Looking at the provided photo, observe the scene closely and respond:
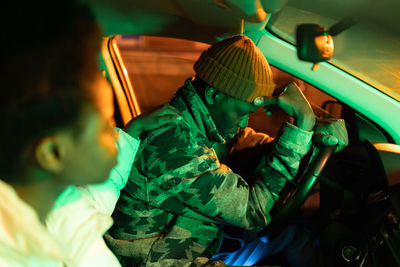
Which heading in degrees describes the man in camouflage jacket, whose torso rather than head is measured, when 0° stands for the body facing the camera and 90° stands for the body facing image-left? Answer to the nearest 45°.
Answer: approximately 270°
